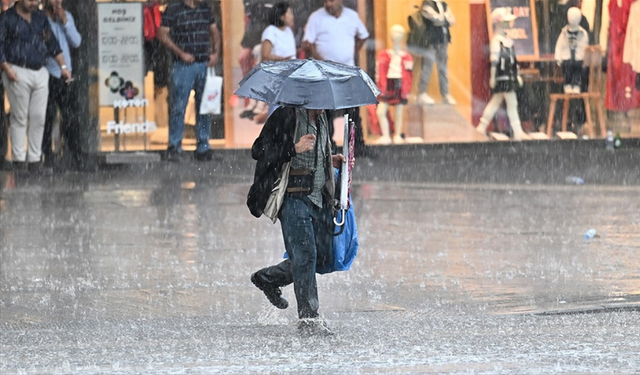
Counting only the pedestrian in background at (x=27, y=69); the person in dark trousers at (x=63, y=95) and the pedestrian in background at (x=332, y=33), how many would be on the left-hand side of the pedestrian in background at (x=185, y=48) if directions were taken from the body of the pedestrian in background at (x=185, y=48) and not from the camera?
1

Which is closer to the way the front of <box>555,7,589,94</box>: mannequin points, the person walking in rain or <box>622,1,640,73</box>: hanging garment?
the person walking in rain

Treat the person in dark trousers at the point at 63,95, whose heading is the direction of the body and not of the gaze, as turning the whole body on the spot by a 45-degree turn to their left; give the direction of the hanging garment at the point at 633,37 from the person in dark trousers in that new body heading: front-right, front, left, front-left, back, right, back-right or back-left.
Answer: left

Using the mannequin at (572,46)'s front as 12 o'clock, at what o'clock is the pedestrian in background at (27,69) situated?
The pedestrian in background is roughly at 2 o'clock from the mannequin.

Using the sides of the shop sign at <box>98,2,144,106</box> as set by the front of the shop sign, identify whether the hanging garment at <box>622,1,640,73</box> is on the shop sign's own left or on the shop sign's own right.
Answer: on the shop sign's own left

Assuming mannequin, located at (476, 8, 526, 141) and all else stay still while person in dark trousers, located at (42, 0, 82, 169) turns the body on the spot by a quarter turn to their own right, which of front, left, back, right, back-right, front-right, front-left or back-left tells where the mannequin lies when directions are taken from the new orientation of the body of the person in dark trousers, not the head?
back-right

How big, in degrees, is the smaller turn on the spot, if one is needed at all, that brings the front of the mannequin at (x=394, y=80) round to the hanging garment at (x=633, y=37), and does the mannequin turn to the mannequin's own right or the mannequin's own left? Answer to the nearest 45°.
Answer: approximately 90° to the mannequin's own left

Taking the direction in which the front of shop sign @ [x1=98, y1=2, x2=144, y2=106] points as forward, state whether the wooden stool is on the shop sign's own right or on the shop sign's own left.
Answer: on the shop sign's own left

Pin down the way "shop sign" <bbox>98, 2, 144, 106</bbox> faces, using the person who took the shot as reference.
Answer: facing the viewer

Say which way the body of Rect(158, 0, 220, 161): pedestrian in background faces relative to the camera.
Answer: toward the camera

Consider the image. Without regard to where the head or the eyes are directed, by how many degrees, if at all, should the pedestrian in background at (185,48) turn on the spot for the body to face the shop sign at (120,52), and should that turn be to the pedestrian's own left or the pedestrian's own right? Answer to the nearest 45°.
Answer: approximately 90° to the pedestrian's own right
